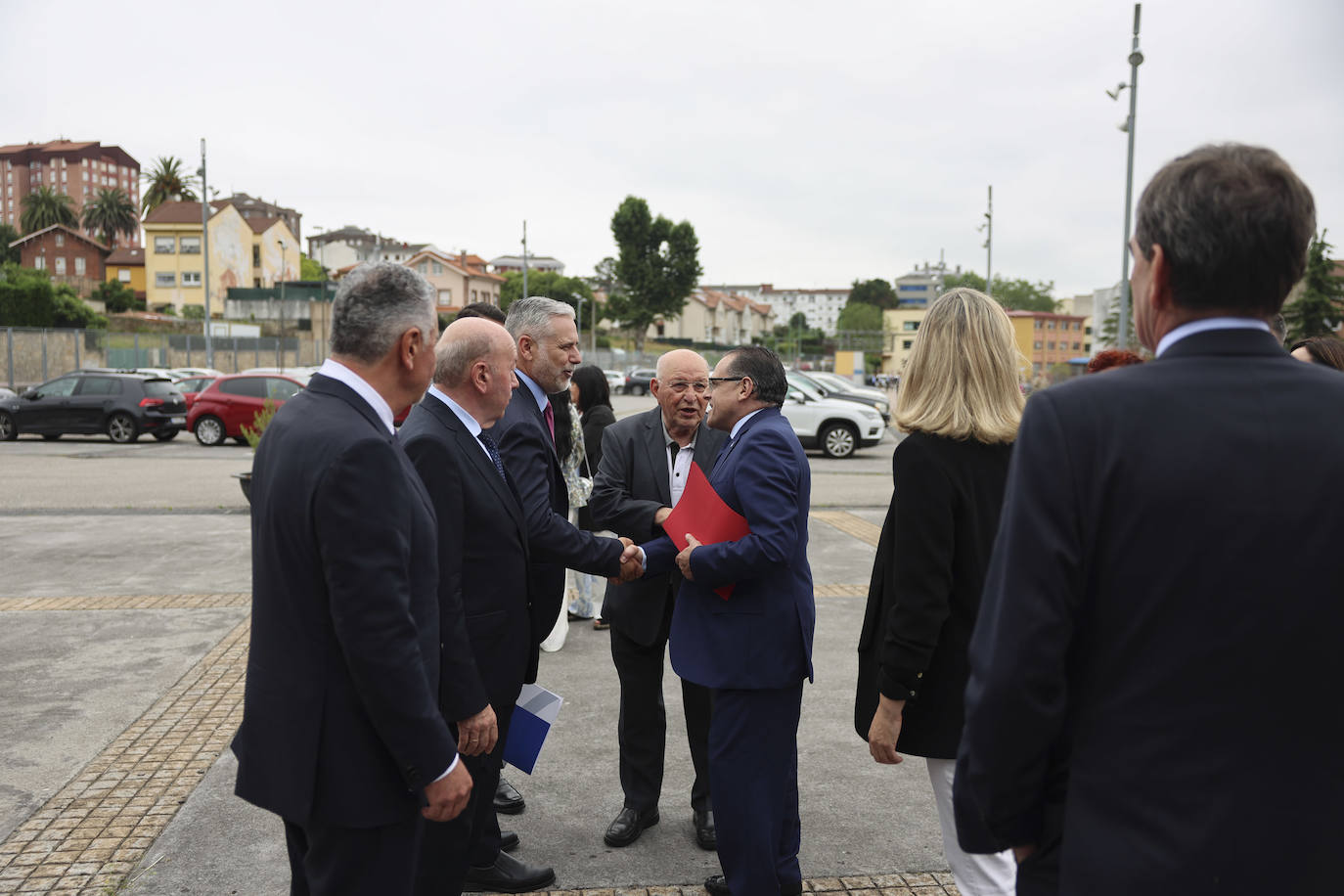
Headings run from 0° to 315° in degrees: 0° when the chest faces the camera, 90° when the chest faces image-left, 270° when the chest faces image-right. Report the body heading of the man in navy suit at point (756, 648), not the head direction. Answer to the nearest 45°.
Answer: approximately 90°

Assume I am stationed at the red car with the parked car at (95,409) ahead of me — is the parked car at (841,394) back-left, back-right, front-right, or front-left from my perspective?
back-right

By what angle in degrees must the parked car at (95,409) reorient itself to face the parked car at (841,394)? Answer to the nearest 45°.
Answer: approximately 135° to its right

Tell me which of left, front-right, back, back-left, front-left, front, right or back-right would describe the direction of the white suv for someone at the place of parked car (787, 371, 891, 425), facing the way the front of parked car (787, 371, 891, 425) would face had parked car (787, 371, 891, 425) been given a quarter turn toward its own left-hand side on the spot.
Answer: back-right

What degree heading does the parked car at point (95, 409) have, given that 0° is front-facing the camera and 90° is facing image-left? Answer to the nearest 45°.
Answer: approximately 135°

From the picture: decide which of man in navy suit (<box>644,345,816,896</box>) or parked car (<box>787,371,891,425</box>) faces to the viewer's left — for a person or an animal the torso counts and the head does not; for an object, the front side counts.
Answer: the man in navy suit

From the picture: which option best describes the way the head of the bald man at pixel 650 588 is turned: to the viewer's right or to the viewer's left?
to the viewer's right

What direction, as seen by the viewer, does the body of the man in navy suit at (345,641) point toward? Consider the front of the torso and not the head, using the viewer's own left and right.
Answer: facing away from the viewer and to the right of the viewer

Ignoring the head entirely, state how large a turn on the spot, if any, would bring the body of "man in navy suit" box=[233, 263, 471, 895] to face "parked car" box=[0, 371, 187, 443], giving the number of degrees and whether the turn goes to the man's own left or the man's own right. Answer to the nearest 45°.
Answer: approximately 45° to the man's own left

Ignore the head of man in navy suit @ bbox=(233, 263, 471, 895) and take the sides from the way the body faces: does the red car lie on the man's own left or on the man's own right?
on the man's own left

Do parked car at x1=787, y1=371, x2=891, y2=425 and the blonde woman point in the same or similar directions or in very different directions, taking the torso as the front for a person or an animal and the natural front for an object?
very different directions

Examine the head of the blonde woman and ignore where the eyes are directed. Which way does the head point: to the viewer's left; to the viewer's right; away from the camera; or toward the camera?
away from the camera

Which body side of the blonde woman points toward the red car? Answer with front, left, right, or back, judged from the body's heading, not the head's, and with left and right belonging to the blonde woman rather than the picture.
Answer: front
